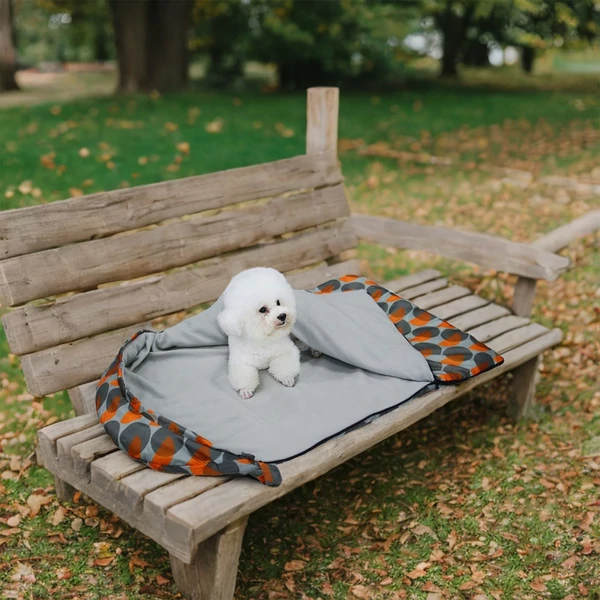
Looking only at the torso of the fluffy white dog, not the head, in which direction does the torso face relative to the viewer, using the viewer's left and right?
facing the viewer and to the right of the viewer

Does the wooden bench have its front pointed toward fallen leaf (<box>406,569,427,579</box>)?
yes

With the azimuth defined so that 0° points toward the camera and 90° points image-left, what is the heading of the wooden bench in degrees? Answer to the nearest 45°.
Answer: approximately 315°

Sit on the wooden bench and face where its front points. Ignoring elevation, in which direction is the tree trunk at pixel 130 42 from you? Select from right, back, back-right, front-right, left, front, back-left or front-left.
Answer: back-left

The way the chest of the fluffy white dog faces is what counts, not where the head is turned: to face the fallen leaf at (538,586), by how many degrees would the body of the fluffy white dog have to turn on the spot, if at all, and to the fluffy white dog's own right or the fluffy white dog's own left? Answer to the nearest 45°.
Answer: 0° — it already faces it

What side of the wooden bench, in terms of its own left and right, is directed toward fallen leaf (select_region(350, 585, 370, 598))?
front

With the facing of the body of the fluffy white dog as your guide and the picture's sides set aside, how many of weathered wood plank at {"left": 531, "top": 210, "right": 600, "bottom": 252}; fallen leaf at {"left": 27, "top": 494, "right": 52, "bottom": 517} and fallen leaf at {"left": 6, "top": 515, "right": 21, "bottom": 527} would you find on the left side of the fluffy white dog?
1

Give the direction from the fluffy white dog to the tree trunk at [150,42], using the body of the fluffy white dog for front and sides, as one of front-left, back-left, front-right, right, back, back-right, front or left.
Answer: back-left

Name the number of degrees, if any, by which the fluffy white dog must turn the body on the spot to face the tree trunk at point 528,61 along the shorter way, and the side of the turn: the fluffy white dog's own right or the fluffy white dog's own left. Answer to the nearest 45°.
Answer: approximately 135° to the fluffy white dog's own left

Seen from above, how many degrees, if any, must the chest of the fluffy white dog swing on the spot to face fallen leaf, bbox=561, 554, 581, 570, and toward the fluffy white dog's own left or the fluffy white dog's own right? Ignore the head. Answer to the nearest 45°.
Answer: approximately 45° to the fluffy white dog's own left
